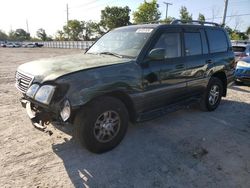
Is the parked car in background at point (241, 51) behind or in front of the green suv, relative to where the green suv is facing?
behind

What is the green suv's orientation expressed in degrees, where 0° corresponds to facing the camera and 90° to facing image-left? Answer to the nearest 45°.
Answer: approximately 45°

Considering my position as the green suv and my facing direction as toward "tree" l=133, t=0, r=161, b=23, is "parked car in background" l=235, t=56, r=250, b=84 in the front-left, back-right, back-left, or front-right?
front-right

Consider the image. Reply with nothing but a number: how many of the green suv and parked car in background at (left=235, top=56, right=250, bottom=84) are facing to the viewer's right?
0

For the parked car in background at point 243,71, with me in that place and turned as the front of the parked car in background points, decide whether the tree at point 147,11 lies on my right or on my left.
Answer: on my right

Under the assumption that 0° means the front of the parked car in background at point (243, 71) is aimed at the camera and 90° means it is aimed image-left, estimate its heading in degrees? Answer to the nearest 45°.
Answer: approximately 45°

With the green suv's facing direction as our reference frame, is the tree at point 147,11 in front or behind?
behind

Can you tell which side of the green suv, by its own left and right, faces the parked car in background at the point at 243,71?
back

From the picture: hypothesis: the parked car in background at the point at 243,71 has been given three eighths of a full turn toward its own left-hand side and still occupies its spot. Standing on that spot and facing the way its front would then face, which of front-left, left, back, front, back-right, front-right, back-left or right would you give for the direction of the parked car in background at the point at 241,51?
left
